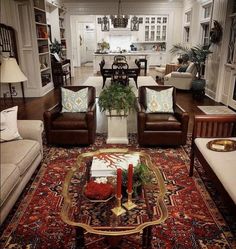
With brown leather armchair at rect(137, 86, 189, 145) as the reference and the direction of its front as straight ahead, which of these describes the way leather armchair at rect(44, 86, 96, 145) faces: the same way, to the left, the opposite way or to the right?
the same way

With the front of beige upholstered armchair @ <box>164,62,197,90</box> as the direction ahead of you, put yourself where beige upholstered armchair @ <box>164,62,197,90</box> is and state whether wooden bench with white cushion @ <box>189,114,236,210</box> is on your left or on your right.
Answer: on your left

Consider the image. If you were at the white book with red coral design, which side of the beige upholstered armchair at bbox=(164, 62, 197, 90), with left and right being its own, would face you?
left

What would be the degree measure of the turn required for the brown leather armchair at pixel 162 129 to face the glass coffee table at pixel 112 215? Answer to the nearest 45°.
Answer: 0° — it already faces it

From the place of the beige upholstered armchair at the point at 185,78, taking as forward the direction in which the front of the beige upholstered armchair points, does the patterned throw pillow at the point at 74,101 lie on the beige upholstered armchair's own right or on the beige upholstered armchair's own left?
on the beige upholstered armchair's own left

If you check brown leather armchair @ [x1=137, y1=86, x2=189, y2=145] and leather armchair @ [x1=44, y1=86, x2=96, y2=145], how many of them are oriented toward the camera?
2

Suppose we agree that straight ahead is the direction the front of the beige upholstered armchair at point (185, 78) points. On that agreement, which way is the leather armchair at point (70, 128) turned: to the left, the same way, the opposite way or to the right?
to the left

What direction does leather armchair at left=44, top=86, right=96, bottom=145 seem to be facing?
toward the camera

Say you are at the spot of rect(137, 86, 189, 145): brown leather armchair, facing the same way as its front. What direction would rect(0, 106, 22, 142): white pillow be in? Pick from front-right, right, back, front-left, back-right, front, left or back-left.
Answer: front-right

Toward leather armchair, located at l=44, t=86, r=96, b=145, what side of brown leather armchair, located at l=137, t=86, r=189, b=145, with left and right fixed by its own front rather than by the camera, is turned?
right

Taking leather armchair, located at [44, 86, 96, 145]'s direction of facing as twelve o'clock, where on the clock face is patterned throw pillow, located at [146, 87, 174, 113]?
The patterned throw pillow is roughly at 9 o'clock from the leather armchair.

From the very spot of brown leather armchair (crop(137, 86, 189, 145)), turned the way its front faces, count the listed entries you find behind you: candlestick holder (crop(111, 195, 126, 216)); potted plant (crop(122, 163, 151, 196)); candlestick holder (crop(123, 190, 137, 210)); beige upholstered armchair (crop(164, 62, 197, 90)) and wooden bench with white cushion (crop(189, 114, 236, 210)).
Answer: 1

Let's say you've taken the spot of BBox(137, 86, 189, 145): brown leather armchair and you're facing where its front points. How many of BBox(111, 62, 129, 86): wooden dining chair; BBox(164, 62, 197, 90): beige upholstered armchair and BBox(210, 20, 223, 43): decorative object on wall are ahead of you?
0

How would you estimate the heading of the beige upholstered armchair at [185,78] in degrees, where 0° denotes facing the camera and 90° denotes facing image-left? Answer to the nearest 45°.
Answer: approximately 90°

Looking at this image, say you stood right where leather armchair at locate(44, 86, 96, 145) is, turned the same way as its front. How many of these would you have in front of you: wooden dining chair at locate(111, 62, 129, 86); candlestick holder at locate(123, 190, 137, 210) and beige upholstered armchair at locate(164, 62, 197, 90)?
1

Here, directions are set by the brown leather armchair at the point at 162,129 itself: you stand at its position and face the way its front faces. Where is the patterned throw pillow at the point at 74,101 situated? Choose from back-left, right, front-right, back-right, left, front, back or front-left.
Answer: right

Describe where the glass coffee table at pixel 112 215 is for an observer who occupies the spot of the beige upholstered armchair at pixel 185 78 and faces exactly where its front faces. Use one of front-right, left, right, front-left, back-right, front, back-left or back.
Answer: left

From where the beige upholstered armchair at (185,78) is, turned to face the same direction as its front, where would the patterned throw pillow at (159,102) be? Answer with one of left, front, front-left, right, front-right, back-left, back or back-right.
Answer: left

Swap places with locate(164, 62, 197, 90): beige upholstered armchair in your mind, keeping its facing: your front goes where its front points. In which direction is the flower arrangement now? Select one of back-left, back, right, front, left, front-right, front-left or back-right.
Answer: left
